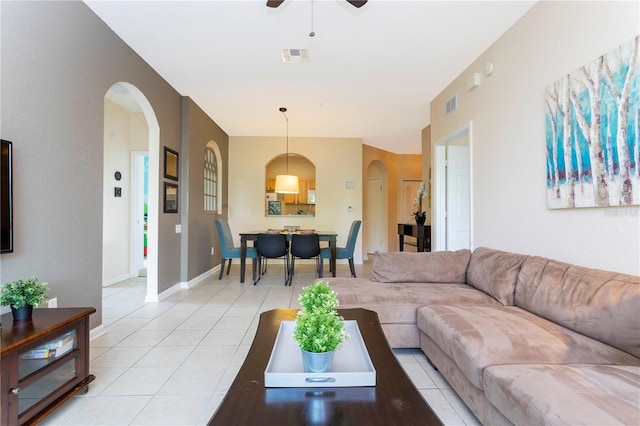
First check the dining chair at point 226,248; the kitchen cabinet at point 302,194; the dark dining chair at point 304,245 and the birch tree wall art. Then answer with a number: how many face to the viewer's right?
1

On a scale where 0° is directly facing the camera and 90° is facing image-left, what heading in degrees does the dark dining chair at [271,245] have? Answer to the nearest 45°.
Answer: approximately 180°

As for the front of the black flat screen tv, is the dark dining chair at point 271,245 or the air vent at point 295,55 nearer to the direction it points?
the air vent

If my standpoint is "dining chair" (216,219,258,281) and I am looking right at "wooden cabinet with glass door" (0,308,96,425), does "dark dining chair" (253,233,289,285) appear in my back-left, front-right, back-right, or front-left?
front-left

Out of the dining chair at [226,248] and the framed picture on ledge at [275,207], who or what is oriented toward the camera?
the framed picture on ledge

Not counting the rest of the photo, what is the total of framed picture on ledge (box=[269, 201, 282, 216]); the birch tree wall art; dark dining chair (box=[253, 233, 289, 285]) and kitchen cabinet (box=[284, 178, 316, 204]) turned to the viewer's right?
0

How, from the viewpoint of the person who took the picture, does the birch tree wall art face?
facing the viewer and to the left of the viewer

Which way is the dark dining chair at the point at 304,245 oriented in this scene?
away from the camera

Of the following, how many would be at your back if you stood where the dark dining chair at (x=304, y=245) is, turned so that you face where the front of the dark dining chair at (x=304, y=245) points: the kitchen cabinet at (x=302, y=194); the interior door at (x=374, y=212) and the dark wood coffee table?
1

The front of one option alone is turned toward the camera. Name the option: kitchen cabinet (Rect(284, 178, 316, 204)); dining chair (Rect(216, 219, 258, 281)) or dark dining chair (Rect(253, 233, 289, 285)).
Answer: the kitchen cabinet

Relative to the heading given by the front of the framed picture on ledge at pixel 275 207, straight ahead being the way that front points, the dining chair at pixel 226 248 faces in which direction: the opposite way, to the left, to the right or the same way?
to the left

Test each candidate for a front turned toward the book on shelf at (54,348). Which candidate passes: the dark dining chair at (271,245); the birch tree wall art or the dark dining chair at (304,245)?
the birch tree wall art

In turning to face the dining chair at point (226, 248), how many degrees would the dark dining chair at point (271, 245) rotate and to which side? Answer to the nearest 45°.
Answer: approximately 45° to its left

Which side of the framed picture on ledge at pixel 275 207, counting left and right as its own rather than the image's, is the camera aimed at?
front

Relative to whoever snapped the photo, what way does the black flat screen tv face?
facing the viewer and to the right of the viewer

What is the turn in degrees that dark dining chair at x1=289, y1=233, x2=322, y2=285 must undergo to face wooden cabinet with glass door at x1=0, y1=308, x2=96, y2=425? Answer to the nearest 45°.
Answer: approximately 180°

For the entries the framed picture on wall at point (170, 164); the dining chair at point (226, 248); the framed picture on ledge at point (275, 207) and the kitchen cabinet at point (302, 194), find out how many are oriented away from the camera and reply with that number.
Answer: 0

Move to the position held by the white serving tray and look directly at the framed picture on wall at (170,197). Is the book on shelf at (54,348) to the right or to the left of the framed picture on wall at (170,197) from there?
left

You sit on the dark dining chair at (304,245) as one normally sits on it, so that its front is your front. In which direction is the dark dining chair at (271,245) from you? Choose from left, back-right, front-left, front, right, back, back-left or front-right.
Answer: left

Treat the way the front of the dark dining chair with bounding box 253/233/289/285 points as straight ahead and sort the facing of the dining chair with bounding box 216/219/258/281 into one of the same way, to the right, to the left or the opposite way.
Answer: to the right

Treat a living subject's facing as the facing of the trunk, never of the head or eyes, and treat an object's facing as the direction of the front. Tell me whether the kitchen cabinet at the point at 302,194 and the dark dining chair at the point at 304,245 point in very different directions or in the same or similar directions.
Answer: very different directions
